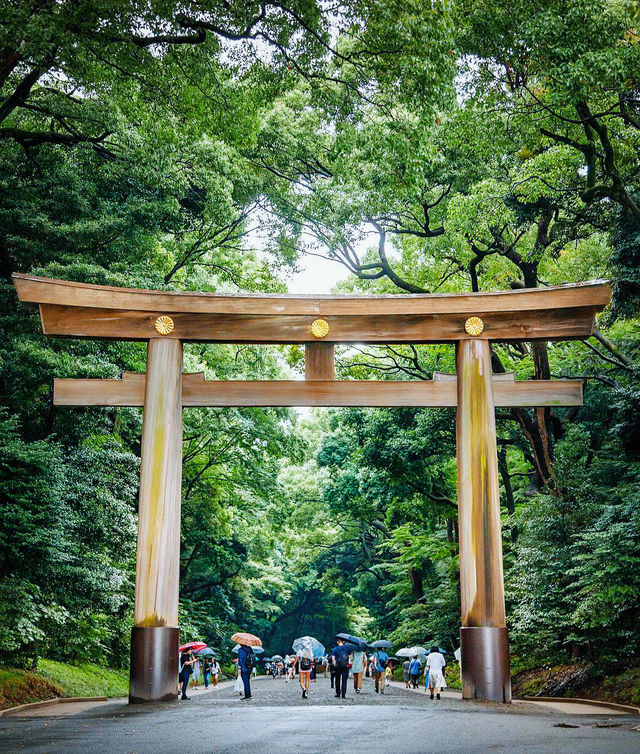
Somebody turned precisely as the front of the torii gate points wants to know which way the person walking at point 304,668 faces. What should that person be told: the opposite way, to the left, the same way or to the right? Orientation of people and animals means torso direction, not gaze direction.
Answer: the opposite way

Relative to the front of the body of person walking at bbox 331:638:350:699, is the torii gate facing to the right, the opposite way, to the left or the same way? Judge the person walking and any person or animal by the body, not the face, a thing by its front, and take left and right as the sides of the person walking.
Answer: the opposite way

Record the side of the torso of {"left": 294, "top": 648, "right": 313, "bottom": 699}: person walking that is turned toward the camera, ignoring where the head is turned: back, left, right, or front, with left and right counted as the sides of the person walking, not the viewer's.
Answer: back

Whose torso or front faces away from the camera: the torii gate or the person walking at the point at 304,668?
the person walking

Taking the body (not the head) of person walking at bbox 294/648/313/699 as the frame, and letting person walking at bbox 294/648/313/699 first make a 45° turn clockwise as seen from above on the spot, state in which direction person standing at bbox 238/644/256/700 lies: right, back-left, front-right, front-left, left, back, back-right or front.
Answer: back

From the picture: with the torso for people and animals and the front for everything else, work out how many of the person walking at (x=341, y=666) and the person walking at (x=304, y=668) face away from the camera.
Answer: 2

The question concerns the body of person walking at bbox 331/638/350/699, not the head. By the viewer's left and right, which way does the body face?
facing away from the viewer

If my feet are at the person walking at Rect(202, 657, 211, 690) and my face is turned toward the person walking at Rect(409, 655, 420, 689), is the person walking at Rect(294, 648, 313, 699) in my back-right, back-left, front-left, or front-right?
front-right

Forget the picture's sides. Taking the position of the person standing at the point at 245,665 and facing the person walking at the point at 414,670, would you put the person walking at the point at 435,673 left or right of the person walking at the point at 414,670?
right

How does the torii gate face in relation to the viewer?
toward the camera
